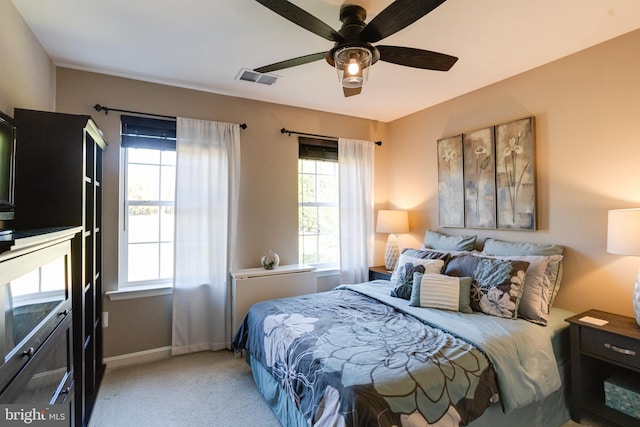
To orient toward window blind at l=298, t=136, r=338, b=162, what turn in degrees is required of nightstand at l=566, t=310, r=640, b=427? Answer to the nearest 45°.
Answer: approximately 45° to its right

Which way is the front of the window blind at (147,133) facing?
toward the camera

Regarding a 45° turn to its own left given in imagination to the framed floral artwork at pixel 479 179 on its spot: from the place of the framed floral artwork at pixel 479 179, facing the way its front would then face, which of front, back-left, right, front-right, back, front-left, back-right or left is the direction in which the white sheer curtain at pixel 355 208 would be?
right

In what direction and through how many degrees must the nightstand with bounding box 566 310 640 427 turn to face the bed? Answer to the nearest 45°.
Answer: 0° — it already faces it

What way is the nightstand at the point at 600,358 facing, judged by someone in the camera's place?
facing the viewer and to the left of the viewer

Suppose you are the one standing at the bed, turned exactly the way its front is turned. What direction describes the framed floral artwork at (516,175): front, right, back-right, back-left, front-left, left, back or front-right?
back

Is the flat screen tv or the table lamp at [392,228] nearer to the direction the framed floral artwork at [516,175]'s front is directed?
the flat screen tv

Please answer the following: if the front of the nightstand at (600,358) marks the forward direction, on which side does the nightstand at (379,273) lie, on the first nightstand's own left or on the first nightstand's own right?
on the first nightstand's own right

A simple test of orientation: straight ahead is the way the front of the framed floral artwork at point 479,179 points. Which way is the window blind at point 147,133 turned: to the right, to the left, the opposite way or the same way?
to the left

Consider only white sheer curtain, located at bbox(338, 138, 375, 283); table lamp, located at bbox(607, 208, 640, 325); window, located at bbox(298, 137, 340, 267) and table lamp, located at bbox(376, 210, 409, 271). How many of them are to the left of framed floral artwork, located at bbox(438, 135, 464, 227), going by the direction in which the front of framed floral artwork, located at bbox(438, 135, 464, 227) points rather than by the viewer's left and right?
1

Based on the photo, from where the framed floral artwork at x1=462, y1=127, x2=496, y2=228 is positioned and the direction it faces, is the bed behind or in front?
in front

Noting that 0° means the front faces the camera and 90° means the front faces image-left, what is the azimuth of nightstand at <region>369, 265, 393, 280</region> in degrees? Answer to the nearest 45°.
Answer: approximately 45°

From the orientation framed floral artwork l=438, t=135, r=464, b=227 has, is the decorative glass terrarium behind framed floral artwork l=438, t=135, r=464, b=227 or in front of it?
in front

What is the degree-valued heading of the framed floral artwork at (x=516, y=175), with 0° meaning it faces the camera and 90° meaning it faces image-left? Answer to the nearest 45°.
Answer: approximately 45°

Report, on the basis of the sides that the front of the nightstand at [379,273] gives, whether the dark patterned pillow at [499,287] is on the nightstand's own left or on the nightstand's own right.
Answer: on the nightstand's own left
